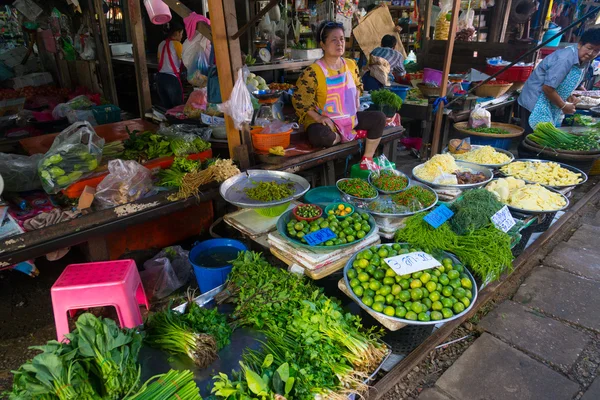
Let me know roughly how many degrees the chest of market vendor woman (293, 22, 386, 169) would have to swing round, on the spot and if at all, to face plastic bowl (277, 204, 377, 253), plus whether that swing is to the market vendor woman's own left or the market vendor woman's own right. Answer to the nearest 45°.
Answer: approximately 45° to the market vendor woman's own right

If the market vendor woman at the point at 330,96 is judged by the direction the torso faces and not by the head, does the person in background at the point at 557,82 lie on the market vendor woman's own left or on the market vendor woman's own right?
on the market vendor woman's own left

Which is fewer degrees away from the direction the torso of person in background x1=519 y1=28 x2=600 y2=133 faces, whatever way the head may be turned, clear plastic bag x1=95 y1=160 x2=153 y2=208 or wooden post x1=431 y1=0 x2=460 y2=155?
the clear plastic bag

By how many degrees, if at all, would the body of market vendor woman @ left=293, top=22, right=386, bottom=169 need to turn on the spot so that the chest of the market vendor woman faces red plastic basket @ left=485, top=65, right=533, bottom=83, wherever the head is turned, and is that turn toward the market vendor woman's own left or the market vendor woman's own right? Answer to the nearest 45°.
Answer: approximately 90° to the market vendor woman's own left

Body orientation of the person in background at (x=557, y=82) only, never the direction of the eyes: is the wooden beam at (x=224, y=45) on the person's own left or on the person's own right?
on the person's own right

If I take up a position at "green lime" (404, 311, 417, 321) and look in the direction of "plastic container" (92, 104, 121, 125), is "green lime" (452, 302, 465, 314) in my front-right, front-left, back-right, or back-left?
back-right

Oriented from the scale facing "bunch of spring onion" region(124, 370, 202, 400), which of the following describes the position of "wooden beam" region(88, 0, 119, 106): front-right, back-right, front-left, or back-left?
back-right

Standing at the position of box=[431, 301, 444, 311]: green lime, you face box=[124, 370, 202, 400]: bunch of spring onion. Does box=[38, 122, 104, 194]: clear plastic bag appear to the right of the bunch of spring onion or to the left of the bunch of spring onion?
right
